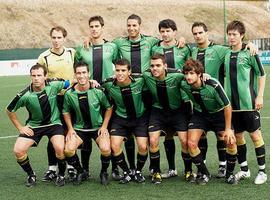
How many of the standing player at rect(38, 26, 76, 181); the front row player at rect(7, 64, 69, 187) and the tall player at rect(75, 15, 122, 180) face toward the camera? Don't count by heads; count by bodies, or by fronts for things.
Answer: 3

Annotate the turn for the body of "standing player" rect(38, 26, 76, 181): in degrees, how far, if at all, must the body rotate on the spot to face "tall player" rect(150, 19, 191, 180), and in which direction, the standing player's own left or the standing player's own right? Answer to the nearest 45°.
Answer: approximately 90° to the standing player's own left

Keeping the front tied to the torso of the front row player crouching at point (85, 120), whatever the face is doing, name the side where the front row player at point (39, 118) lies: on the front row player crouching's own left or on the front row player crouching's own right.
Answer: on the front row player crouching's own right

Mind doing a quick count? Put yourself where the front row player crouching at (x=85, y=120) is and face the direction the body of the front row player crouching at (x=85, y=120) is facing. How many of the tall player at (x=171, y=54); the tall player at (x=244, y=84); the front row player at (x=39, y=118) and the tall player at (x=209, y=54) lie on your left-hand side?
3

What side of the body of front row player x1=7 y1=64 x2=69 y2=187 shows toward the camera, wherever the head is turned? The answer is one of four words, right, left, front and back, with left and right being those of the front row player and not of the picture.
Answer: front

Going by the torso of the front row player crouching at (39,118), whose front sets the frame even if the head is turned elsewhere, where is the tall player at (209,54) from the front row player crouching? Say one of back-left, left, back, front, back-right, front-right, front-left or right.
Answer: left

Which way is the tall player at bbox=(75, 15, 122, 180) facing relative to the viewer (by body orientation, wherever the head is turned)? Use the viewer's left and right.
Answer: facing the viewer

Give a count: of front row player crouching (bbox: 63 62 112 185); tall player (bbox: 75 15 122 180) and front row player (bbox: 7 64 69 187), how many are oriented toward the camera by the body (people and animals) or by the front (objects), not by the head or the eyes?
3

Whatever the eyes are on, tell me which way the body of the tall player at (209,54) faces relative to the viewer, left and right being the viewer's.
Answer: facing the viewer and to the left of the viewer
